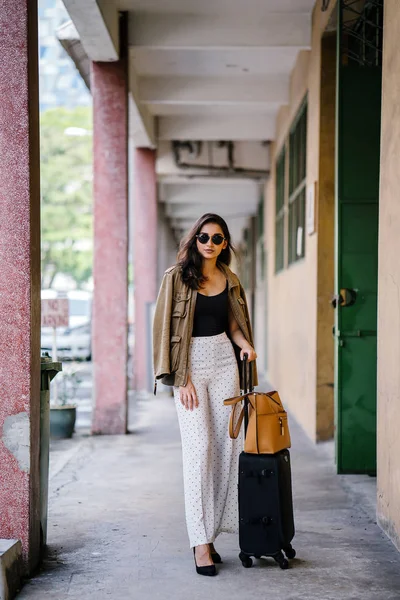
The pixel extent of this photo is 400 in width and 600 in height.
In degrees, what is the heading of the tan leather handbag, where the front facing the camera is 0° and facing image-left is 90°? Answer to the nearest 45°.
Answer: approximately 315°

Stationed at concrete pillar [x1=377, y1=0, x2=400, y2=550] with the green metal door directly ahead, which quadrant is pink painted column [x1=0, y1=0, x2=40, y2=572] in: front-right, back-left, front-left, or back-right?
back-left

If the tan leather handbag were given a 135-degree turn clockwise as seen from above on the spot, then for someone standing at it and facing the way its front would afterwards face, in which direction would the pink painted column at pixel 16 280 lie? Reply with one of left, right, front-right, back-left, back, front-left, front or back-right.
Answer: front

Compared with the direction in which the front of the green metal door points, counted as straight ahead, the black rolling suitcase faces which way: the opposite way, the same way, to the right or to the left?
to the left

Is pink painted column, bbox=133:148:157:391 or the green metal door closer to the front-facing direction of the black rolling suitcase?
the green metal door

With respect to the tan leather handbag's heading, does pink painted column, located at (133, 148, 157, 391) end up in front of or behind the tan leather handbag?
behind

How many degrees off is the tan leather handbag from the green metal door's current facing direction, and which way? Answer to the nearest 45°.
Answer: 0° — it already faces it
